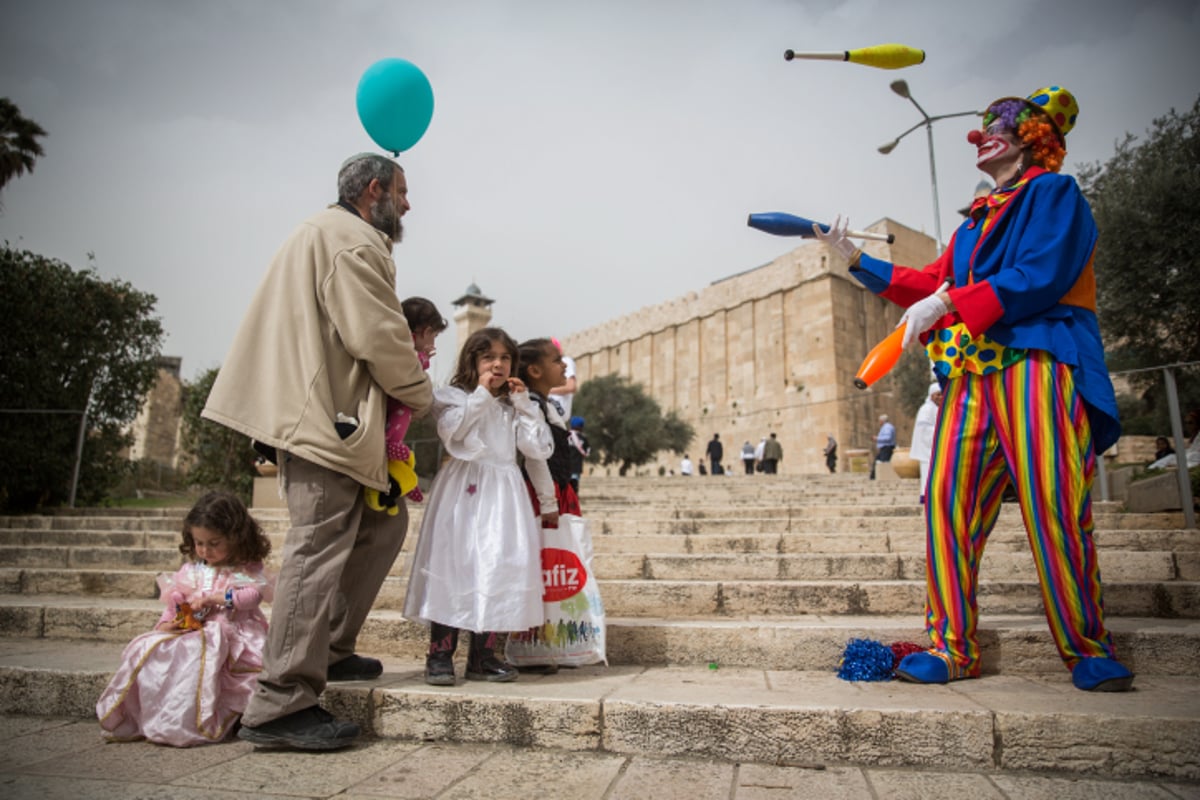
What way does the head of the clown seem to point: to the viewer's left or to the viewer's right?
to the viewer's left

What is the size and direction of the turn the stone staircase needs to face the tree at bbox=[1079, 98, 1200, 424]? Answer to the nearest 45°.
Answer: approximately 135° to its left

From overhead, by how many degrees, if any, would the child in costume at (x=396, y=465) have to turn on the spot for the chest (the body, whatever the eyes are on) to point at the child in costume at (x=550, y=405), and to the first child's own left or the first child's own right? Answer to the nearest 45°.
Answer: approximately 45° to the first child's own left

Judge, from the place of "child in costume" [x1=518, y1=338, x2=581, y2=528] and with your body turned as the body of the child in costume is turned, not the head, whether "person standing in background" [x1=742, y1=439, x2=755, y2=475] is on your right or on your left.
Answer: on your left

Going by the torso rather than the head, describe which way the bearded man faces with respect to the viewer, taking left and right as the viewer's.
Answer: facing to the right of the viewer
